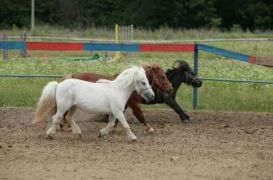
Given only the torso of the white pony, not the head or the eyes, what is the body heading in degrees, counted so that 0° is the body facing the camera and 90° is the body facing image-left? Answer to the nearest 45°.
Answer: approximately 270°
